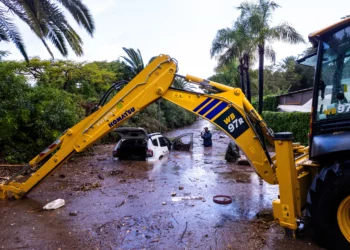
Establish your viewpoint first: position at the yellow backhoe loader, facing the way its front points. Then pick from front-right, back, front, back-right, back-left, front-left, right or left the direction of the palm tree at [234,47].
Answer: left

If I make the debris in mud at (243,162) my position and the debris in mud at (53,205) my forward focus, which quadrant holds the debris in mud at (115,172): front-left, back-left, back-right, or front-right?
front-right

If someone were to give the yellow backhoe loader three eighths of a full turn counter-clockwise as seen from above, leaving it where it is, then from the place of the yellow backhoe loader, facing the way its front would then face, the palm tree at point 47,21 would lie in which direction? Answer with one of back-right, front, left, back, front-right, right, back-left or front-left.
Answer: front

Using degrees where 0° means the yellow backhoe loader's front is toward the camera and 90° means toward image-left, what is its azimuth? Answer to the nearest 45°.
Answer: approximately 270°
